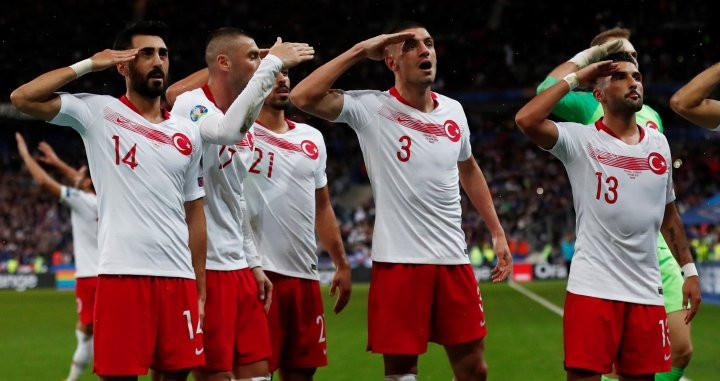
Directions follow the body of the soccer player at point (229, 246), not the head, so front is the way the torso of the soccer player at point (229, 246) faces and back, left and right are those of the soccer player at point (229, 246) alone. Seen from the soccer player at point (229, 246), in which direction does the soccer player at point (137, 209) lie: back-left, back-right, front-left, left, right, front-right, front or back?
right

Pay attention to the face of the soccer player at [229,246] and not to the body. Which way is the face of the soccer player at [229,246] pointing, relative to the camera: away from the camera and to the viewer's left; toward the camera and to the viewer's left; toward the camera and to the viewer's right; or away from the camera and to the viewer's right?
toward the camera and to the viewer's right

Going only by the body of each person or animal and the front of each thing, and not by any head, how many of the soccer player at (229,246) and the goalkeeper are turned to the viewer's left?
0

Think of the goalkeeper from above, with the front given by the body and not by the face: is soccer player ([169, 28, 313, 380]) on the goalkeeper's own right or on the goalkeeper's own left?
on the goalkeeper's own right

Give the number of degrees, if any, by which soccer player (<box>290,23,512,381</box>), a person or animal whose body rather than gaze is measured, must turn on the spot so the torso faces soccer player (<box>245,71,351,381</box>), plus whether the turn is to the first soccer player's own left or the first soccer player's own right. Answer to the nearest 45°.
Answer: approximately 135° to the first soccer player's own right

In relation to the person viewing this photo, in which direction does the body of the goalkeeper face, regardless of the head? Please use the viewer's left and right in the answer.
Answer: facing the viewer and to the right of the viewer

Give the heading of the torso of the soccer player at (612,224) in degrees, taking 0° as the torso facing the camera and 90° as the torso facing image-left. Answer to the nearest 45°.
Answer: approximately 315°

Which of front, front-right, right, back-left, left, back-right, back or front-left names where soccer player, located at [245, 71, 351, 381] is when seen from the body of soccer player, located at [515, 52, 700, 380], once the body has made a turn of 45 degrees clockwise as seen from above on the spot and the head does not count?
right
